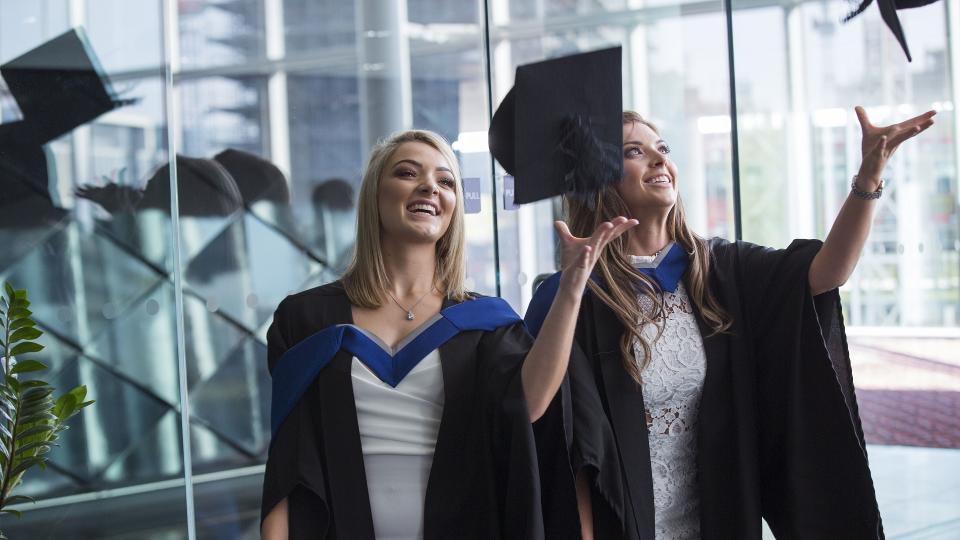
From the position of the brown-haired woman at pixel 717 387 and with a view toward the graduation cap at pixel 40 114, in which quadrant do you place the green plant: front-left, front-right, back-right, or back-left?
front-left

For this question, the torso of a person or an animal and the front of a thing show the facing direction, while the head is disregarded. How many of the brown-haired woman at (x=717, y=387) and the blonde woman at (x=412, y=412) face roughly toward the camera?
2

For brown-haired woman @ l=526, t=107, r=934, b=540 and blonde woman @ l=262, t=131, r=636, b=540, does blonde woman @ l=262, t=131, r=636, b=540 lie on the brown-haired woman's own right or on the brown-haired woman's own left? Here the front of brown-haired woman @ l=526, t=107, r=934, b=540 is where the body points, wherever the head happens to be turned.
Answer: on the brown-haired woman's own right

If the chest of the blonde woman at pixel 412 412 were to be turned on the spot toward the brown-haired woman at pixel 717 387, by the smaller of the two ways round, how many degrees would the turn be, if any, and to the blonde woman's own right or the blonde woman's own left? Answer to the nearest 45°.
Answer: approximately 90° to the blonde woman's own left

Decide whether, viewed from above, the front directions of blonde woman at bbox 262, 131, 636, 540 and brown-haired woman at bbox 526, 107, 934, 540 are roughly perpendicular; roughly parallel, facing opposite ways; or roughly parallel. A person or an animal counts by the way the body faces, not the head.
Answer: roughly parallel

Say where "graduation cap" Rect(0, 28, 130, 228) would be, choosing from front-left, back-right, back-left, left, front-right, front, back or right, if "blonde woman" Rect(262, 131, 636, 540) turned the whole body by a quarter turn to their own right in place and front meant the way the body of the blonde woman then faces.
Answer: front-right

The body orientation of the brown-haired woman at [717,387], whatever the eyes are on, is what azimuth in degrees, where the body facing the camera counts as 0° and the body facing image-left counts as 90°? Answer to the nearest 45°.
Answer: approximately 0°

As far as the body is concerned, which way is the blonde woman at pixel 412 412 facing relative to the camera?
toward the camera

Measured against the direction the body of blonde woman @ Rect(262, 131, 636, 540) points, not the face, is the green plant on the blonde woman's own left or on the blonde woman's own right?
on the blonde woman's own right

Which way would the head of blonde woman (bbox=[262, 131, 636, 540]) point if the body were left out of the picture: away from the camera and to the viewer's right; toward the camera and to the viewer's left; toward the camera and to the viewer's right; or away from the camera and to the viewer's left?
toward the camera and to the viewer's right
